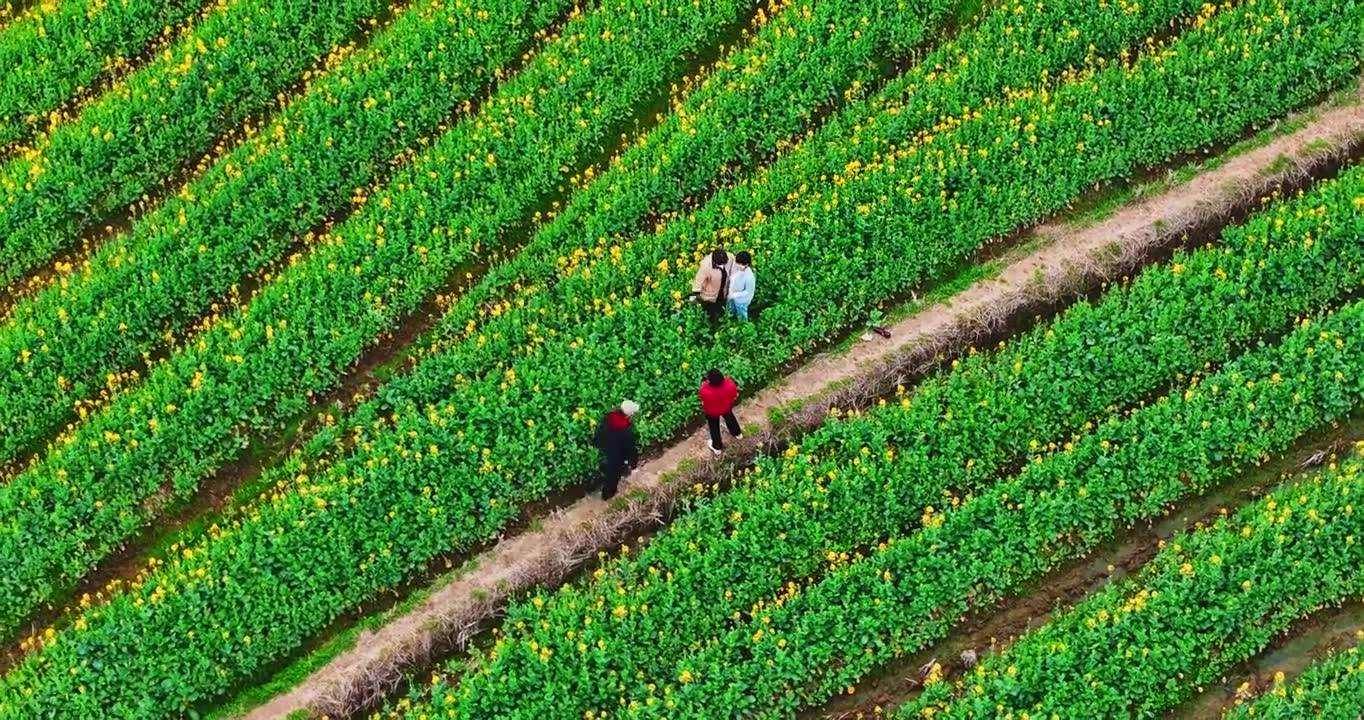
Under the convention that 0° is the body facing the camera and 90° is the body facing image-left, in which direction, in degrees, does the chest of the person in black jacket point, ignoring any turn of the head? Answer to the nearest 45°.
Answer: approximately 225°

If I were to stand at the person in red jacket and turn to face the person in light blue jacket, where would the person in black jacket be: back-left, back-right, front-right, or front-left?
back-left

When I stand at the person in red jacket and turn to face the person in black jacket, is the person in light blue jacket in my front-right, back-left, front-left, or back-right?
back-right

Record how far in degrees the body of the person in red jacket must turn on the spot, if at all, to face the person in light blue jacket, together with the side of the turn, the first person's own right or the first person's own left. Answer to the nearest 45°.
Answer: approximately 45° to the first person's own right

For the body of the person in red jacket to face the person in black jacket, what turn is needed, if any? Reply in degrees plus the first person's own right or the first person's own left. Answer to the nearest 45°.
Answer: approximately 90° to the first person's own left

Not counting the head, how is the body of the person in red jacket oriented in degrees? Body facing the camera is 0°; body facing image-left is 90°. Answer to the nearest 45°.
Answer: approximately 180°
